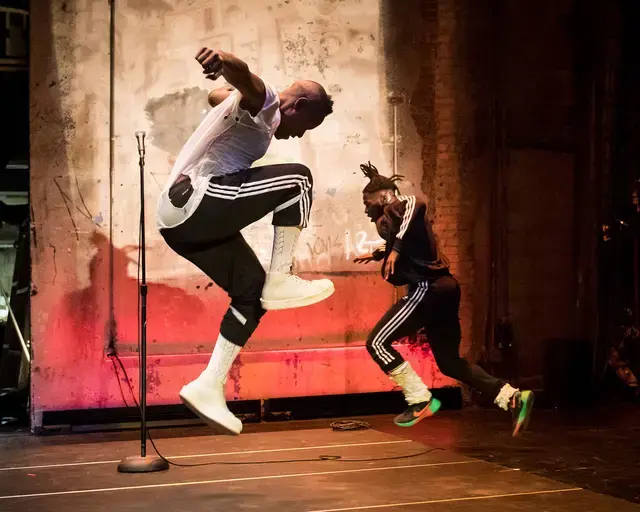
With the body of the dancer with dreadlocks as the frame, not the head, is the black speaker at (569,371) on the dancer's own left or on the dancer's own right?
on the dancer's own right

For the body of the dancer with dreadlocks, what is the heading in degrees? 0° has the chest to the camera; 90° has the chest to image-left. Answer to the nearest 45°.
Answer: approximately 90°
